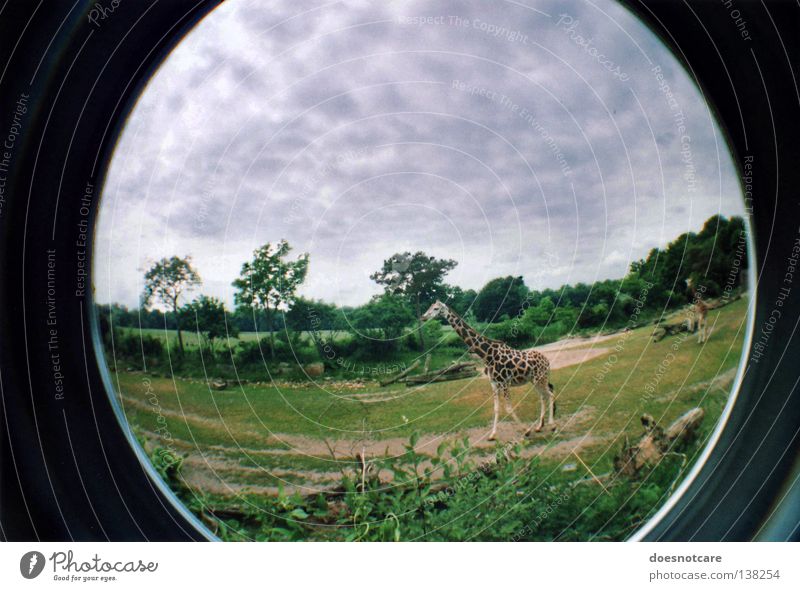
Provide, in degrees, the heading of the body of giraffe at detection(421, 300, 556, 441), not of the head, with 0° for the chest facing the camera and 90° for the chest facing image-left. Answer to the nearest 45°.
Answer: approximately 90°

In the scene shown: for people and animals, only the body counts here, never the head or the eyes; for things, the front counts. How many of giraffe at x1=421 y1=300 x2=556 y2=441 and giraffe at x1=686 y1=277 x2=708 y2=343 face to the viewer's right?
0

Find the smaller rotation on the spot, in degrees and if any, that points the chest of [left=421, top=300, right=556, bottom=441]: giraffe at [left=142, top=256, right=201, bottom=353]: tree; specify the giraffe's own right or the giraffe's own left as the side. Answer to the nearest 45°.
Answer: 0° — it already faces it

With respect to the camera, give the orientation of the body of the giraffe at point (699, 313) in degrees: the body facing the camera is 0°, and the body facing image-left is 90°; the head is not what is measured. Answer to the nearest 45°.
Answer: approximately 45°

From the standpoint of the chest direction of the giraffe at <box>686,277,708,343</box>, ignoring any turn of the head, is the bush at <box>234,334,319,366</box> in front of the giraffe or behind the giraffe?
in front
